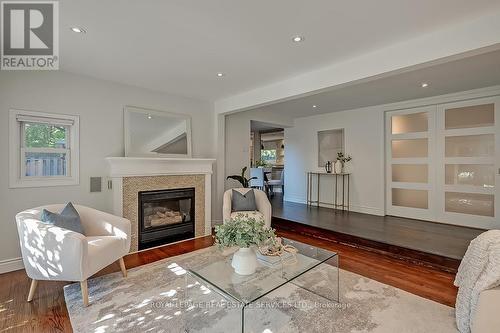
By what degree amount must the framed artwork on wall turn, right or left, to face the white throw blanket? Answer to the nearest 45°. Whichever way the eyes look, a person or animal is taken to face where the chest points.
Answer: approximately 45° to its left

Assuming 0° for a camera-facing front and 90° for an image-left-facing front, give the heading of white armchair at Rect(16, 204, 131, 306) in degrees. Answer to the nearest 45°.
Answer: approximately 315°

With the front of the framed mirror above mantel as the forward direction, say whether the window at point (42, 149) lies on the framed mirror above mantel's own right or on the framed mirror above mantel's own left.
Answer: on the framed mirror above mantel's own right

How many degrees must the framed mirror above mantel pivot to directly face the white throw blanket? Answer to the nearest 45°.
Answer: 0° — it already faces it

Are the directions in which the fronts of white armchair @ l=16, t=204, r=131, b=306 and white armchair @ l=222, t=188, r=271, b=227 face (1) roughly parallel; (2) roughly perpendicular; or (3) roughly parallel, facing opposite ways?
roughly perpendicular
